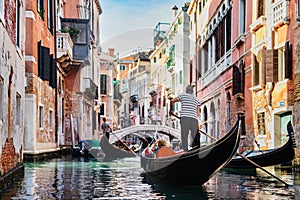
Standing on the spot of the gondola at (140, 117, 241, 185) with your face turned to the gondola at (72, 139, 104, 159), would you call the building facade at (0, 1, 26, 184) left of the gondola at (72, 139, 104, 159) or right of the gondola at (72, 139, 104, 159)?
left

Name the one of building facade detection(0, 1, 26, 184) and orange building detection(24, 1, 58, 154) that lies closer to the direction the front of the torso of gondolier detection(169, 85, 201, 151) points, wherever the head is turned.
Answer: the orange building

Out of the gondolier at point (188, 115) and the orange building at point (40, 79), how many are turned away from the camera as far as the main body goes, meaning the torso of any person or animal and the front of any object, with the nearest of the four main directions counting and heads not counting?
1

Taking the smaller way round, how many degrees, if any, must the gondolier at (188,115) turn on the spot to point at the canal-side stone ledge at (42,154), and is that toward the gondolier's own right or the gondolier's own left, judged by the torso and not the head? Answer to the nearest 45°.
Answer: approximately 45° to the gondolier's own left

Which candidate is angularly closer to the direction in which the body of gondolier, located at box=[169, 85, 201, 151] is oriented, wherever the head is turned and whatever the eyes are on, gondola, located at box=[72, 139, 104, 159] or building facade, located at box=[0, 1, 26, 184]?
the gondola

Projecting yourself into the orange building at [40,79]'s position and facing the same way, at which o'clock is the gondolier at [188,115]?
The gondolier is roughly at 1 o'clock from the orange building.

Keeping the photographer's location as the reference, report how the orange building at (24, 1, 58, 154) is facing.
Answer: facing the viewer and to the right of the viewer

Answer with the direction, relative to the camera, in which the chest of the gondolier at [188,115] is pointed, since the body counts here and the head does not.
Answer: away from the camera

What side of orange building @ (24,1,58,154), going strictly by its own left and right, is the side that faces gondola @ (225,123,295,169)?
front

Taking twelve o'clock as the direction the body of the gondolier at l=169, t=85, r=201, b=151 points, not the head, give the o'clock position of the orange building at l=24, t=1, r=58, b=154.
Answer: The orange building is roughly at 11 o'clock from the gondolier.

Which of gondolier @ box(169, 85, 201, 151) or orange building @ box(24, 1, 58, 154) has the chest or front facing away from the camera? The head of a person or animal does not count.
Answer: the gondolier
